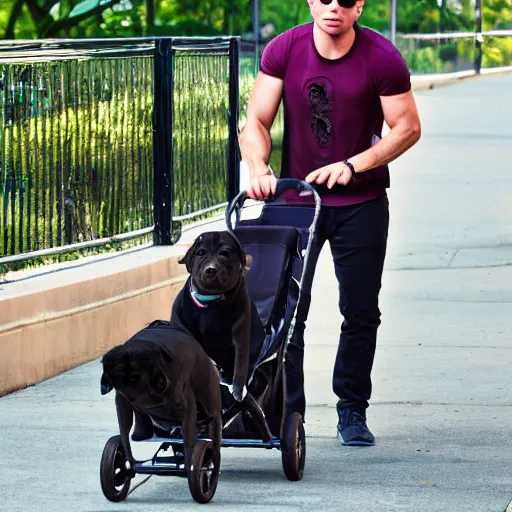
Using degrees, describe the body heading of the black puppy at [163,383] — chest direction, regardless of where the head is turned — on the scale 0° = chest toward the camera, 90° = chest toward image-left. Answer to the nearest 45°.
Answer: approximately 45°

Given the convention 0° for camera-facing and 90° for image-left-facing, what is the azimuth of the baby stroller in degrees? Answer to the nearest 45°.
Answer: approximately 45°

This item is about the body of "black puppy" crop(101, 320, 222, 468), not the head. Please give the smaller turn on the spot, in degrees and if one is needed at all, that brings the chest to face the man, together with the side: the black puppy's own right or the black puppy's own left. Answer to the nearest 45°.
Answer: approximately 180°

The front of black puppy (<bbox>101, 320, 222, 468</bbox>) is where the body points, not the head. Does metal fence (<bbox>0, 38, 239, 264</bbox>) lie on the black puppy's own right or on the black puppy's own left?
on the black puppy's own right

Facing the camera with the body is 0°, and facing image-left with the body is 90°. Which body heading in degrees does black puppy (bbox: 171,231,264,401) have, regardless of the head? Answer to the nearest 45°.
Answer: approximately 0°
